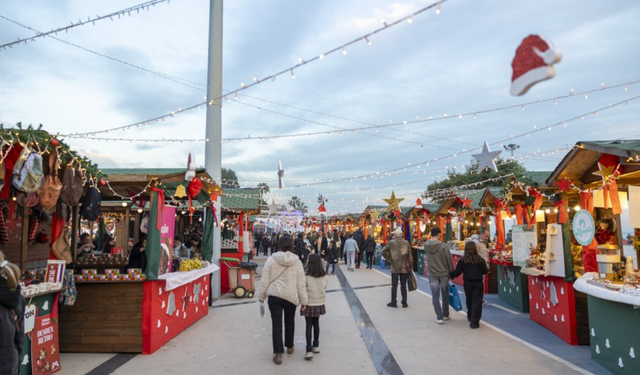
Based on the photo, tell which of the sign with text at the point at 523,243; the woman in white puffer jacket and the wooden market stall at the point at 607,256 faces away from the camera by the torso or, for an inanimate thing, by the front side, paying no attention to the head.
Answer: the woman in white puffer jacket

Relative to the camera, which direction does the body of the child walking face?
away from the camera

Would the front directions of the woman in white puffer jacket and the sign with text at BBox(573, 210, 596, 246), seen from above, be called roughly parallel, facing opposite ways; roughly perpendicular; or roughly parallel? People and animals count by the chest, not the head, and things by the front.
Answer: roughly perpendicular

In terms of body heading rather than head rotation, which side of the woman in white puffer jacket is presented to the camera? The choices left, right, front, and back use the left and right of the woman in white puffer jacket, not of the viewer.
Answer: back

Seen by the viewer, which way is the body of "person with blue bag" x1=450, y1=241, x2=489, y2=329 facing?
away from the camera

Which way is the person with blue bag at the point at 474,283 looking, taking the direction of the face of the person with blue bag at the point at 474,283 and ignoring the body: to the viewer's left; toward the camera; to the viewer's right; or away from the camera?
away from the camera

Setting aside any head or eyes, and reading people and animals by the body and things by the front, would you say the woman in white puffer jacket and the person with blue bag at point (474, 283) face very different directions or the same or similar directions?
same or similar directions

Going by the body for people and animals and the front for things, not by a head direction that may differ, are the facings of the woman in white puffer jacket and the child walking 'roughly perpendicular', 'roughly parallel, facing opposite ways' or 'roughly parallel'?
roughly parallel

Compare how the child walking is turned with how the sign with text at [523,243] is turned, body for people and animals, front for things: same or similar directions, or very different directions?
very different directions

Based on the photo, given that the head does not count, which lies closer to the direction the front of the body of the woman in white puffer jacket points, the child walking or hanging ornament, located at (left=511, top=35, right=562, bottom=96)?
the child walking

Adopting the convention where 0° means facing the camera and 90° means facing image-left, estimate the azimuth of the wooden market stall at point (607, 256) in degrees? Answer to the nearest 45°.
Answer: approximately 45°

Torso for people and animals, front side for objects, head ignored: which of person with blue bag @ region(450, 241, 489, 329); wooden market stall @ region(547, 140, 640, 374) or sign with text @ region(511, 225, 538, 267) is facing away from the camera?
the person with blue bag

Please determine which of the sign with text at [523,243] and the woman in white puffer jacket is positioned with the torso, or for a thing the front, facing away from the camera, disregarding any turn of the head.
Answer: the woman in white puffer jacket

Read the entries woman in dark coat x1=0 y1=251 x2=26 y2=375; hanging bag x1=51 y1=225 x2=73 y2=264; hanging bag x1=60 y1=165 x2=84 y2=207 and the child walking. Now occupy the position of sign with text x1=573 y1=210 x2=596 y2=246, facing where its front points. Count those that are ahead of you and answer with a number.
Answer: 4

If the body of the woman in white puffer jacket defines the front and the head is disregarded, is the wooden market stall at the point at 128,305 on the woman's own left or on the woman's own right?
on the woman's own left
